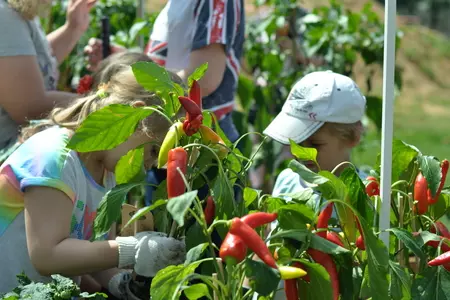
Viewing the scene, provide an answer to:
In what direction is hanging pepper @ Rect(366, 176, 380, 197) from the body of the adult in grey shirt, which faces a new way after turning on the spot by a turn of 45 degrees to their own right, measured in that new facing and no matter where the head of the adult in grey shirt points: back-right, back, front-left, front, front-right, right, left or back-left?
front

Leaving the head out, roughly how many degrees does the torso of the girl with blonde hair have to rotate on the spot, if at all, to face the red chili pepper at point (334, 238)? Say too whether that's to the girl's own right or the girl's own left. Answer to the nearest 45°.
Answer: approximately 45° to the girl's own right

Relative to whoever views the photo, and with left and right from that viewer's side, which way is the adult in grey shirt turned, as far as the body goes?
facing to the right of the viewer

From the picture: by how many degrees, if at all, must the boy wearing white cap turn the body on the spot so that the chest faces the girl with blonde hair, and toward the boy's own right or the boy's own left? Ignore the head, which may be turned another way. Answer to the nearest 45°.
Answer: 0° — they already face them

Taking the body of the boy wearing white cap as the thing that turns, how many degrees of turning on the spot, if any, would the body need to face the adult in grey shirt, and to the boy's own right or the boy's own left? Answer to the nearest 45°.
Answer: approximately 45° to the boy's own right

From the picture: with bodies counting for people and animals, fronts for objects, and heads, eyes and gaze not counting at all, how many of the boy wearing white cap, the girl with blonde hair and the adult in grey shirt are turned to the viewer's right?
2

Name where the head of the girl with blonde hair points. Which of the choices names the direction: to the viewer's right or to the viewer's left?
to the viewer's right

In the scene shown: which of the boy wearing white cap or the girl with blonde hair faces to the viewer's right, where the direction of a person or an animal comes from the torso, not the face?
the girl with blonde hair

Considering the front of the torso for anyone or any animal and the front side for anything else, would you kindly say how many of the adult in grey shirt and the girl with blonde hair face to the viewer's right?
2

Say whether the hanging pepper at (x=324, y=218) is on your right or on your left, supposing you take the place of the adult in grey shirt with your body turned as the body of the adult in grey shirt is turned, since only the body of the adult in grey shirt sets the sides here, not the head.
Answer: on your right

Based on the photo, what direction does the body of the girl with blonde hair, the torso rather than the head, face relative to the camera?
to the viewer's right

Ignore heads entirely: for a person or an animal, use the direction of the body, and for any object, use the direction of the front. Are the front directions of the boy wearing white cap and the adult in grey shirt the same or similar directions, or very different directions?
very different directions

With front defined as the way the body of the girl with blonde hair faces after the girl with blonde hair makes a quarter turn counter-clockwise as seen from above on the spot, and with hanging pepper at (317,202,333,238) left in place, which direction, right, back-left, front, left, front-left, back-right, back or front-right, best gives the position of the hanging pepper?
back-right
